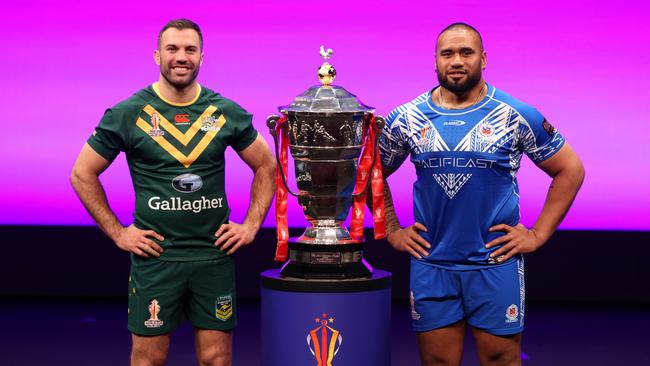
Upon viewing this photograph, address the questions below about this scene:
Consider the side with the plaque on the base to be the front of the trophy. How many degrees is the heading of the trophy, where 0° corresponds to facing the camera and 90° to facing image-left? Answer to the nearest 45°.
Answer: approximately 0°

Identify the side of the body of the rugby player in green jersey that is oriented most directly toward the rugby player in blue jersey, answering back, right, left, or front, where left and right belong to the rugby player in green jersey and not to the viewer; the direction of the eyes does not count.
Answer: left

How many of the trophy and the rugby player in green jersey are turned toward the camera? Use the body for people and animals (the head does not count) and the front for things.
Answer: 2

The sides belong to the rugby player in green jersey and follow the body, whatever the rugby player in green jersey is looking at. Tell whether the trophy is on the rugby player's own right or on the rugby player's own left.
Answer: on the rugby player's own left

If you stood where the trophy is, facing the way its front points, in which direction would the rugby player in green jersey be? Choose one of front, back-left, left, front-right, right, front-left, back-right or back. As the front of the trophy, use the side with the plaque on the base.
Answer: right
